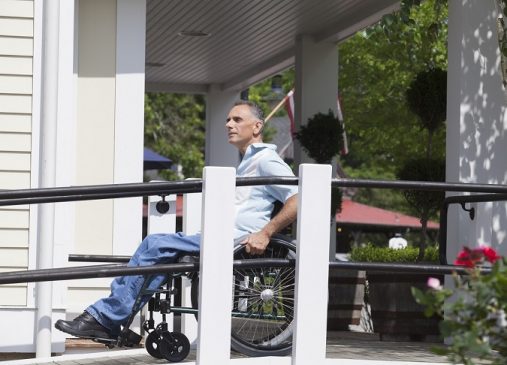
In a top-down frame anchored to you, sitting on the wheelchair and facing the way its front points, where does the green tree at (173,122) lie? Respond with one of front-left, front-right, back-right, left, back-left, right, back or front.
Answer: right

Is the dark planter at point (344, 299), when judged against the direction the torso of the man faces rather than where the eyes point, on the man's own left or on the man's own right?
on the man's own right

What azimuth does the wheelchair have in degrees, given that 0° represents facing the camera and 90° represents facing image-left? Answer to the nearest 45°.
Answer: approximately 90°

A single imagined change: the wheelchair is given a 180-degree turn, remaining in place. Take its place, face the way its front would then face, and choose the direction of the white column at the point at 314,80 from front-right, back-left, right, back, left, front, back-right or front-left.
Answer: left

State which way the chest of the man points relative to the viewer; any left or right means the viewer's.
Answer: facing to the left of the viewer

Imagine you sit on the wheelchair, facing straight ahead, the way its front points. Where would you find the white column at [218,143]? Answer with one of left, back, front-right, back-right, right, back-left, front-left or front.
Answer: right

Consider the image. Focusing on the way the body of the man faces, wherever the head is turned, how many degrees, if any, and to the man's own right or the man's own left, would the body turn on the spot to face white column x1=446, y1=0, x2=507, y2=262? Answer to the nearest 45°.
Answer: approximately 135° to the man's own right

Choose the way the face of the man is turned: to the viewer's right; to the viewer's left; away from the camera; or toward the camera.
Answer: to the viewer's left

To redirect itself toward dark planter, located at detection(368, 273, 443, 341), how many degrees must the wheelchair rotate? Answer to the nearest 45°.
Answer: approximately 135° to its right
